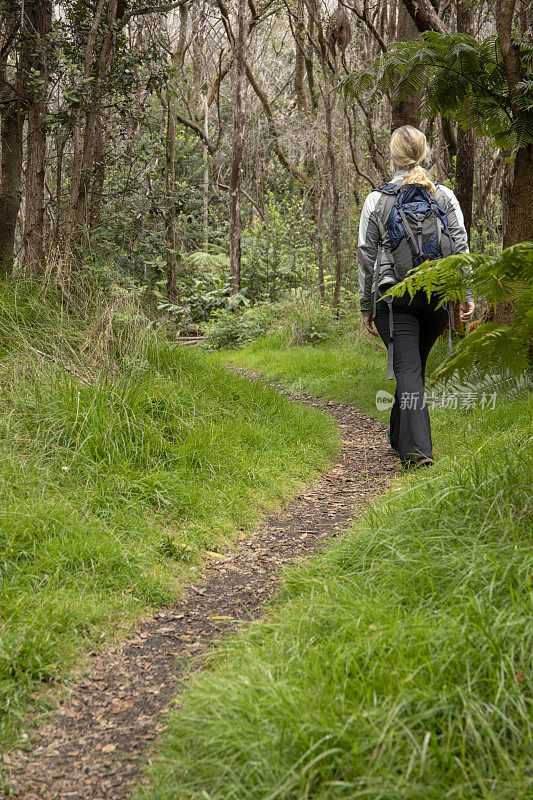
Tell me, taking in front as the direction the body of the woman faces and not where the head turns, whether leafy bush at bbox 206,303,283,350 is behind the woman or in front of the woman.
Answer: in front

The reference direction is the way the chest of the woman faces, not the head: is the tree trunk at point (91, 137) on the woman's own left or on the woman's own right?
on the woman's own left

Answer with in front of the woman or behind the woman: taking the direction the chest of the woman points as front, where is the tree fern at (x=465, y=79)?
in front

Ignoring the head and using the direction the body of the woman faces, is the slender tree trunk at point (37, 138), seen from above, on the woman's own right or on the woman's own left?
on the woman's own left

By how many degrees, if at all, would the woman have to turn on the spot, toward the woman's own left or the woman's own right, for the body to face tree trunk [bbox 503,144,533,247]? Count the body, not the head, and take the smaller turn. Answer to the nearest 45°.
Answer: approximately 45° to the woman's own right

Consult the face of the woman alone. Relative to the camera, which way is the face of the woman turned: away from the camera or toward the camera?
away from the camera

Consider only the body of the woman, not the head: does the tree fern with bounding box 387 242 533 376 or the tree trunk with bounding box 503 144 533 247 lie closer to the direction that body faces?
the tree trunk

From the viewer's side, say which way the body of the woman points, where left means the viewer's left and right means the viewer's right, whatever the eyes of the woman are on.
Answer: facing away from the viewer

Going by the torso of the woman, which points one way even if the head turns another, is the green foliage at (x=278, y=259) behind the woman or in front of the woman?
in front
